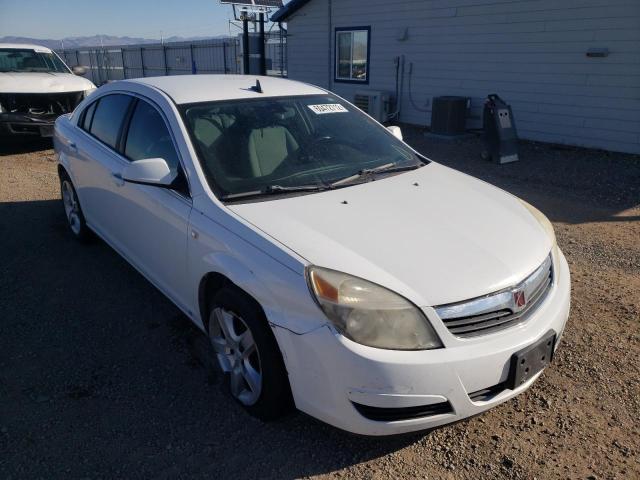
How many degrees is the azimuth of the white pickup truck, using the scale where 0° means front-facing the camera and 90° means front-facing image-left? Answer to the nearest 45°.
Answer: approximately 0°

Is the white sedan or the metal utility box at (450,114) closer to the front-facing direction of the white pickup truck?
the white sedan

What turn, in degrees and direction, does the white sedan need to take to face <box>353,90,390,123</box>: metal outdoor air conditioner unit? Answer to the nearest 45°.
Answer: approximately 135° to its left

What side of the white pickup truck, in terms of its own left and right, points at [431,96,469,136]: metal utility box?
left

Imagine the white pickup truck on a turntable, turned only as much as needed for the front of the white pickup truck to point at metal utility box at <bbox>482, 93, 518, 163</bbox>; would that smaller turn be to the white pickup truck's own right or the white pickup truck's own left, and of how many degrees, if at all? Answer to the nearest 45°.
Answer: approximately 45° to the white pickup truck's own left

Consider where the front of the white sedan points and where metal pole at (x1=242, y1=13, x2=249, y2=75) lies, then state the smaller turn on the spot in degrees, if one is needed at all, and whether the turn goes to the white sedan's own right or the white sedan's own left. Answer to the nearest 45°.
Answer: approximately 135° to the white sedan's own left

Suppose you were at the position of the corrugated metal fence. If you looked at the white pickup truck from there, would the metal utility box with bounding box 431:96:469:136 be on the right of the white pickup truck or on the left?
left

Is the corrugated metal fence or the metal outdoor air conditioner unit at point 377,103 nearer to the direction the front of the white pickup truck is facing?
the metal outdoor air conditioner unit

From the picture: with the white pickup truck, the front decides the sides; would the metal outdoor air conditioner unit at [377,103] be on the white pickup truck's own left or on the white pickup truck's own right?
on the white pickup truck's own left

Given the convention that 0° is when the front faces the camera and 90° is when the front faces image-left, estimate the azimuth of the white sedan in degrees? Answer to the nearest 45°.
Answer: approximately 315°

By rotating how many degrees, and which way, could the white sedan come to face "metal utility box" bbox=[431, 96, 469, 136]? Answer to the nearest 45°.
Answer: approximately 135° to its left

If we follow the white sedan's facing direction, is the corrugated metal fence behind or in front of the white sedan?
behind

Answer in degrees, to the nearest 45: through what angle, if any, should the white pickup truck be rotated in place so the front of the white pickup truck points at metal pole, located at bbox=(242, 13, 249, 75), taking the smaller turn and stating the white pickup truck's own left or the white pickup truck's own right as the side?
approximately 135° to the white pickup truck's own left

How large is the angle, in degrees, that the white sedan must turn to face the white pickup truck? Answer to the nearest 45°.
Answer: approximately 180°
